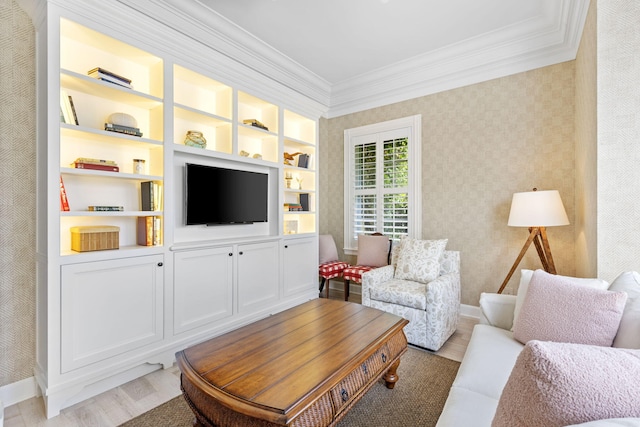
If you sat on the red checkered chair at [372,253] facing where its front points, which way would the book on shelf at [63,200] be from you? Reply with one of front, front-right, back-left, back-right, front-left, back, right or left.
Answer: front

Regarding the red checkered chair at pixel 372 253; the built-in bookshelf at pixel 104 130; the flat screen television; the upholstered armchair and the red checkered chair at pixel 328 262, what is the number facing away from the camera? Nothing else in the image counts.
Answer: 0

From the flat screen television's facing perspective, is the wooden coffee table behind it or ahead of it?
ahead

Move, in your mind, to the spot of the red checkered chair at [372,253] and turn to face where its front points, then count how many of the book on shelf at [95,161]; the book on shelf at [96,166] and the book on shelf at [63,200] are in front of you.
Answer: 3

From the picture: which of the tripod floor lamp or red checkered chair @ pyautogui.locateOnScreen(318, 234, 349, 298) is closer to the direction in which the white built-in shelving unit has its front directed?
the tripod floor lamp

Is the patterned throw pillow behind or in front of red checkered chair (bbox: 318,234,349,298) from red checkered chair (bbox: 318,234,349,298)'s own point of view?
in front

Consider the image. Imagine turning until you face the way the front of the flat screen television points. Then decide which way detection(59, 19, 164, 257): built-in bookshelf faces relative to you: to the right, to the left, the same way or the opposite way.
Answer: the same way

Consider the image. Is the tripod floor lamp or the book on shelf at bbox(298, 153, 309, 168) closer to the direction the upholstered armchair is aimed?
the book on shelf

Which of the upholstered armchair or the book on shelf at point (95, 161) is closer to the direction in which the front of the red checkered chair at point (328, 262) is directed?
the upholstered armchair

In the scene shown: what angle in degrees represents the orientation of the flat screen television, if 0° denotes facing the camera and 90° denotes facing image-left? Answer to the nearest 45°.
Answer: approximately 315°

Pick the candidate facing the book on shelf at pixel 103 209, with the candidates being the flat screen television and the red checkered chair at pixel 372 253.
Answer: the red checkered chair

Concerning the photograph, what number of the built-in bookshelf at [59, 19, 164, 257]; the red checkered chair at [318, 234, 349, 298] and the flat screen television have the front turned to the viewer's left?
0

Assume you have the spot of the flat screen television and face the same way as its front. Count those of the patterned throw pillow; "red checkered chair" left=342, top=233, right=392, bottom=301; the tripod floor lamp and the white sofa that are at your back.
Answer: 0

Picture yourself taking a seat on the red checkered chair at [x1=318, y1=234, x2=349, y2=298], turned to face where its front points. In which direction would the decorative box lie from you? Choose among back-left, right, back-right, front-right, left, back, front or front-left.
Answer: right

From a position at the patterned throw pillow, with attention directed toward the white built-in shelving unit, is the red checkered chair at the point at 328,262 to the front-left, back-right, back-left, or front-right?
front-right

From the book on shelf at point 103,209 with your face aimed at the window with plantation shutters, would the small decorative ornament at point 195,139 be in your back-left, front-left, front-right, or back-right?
front-left

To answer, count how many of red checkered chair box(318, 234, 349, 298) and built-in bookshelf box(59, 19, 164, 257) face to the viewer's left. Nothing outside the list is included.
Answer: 0

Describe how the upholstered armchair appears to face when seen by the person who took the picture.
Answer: facing the viewer and to the left of the viewer

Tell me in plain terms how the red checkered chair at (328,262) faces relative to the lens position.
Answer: facing the viewer and to the right of the viewer

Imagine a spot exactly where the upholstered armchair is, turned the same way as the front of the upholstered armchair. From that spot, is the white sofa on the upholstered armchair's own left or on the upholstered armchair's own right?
on the upholstered armchair's own left
